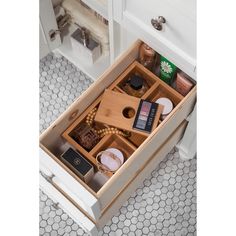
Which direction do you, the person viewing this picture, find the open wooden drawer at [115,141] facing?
facing the viewer and to the left of the viewer

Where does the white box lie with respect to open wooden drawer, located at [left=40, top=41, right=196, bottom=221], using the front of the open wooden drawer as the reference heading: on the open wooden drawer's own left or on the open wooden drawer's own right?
on the open wooden drawer's own right
